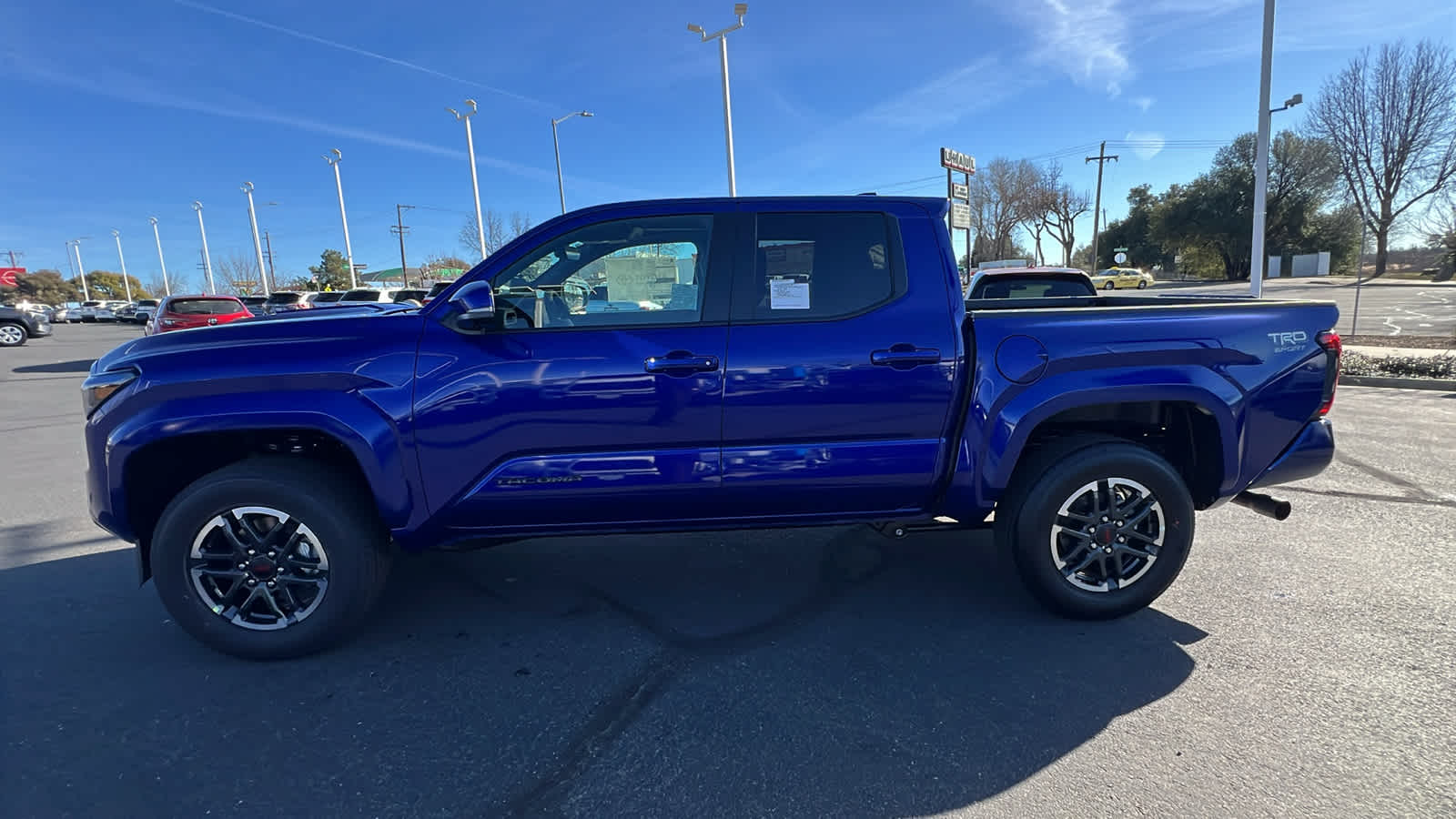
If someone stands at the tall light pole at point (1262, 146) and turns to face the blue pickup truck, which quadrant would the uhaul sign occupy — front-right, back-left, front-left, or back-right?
back-right

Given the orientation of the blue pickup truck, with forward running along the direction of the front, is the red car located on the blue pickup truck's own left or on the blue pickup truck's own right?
on the blue pickup truck's own right

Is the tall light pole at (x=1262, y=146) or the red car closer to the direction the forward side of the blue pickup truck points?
the red car

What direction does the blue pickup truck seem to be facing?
to the viewer's left

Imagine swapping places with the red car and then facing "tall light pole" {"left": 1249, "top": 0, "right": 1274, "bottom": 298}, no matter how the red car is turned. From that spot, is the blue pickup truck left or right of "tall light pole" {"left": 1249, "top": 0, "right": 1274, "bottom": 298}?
right

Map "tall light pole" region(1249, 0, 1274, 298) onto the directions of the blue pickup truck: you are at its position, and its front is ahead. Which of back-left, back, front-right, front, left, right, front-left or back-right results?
back-right

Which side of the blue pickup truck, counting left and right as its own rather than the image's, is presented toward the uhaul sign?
right

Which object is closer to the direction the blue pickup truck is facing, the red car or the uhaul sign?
the red car
